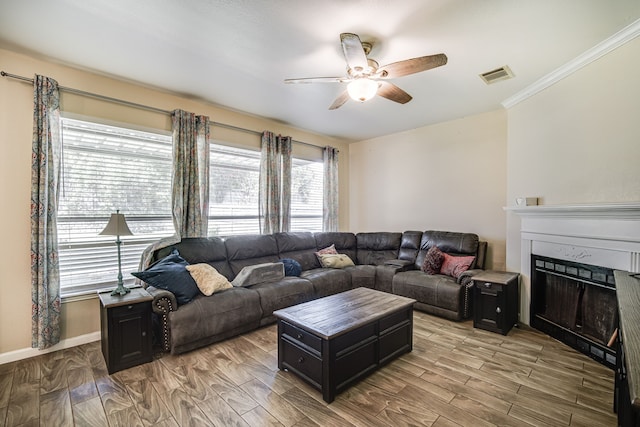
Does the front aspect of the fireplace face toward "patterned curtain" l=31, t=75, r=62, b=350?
yes

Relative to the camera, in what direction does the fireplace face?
facing the viewer and to the left of the viewer

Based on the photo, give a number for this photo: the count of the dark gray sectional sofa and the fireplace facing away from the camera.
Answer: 0

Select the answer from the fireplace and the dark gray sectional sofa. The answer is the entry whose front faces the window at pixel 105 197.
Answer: the fireplace

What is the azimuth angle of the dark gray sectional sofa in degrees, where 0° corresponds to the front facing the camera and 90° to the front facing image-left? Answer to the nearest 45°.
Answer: approximately 315°

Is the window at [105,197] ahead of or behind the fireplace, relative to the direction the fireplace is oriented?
ahead

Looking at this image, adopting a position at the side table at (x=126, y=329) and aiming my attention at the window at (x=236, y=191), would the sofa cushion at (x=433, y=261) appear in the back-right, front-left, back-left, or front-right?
front-right

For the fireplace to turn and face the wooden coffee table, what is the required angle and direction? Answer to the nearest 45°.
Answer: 0° — it already faces it

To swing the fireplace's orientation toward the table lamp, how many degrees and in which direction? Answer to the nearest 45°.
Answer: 0° — it already faces it

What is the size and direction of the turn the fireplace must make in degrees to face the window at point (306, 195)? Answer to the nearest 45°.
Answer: approximately 45° to its right

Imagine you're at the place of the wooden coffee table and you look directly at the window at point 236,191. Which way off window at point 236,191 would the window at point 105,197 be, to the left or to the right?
left

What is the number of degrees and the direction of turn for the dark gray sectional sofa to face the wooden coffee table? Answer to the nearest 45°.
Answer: approximately 45° to its right

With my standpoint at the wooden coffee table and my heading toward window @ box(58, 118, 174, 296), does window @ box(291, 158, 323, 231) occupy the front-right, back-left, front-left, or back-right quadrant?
front-right

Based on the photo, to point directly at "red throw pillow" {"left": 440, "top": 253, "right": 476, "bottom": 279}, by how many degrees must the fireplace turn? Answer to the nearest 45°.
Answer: approximately 45° to its right

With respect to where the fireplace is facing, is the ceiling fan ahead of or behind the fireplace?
ahead

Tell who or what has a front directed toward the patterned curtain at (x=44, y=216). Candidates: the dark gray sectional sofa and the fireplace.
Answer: the fireplace

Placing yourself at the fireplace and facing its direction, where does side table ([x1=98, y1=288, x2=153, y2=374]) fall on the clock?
The side table is roughly at 12 o'clock from the fireplace.
